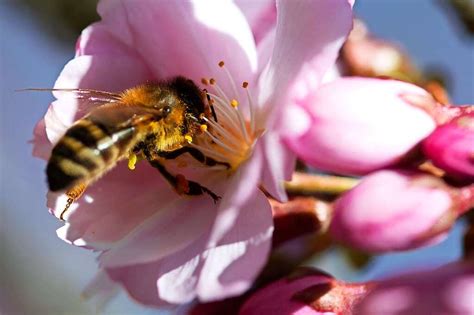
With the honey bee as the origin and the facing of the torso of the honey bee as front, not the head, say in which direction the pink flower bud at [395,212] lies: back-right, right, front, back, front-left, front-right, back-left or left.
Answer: front-right

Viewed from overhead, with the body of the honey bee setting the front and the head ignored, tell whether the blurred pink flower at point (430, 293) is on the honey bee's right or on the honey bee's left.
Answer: on the honey bee's right

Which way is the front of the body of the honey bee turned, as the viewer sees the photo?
to the viewer's right

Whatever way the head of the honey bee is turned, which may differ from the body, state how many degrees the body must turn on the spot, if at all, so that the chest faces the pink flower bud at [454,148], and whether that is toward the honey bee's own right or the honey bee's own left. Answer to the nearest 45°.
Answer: approximately 45° to the honey bee's own right
